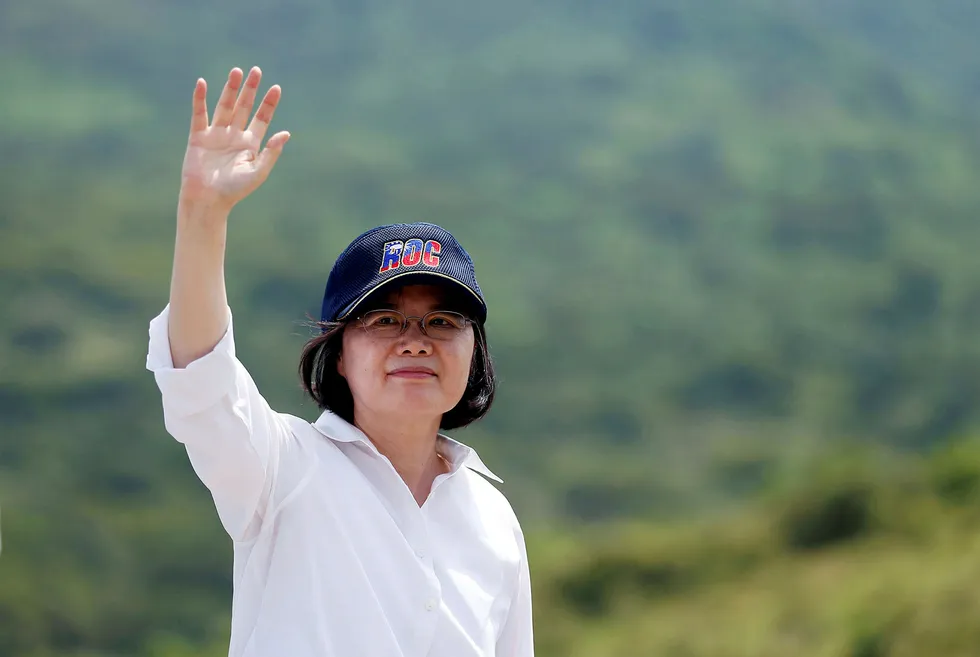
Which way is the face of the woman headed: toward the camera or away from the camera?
toward the camera

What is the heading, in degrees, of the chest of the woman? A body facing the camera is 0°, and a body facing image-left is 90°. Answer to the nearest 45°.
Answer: approximately 315°
